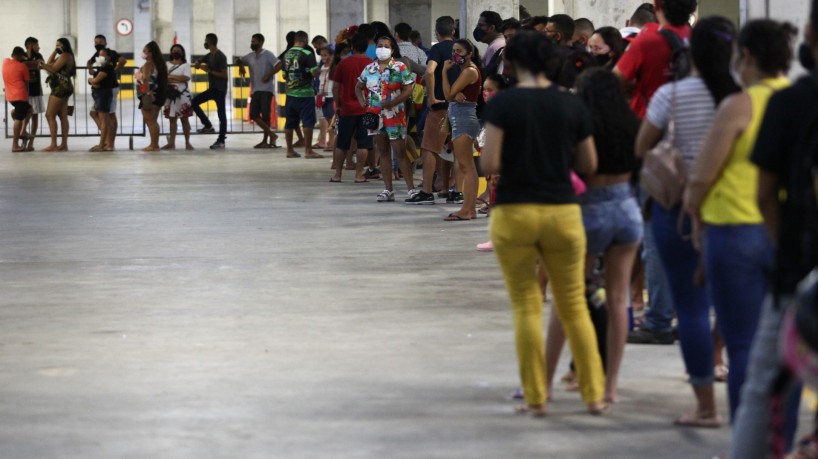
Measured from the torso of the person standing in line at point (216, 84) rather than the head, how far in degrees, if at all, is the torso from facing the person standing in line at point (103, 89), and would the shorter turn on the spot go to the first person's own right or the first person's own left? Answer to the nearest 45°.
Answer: approximately 45° to the first person's own left

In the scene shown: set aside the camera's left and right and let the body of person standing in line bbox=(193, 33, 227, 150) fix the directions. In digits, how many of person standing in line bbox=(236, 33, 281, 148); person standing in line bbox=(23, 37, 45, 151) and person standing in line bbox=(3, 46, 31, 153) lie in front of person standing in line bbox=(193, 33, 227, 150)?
2

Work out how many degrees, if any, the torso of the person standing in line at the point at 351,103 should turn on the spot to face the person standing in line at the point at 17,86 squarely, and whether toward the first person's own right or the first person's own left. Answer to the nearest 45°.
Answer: approximately 45° to the first person's own left

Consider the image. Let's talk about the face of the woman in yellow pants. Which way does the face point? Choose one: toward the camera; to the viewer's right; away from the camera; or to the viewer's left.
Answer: away from the camera

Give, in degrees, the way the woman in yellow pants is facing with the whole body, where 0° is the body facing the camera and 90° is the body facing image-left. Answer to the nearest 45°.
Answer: approximately 180°

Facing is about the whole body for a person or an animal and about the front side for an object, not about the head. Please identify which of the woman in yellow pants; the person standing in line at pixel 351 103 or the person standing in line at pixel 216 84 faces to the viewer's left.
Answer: the person standing in line at pixel 216 84

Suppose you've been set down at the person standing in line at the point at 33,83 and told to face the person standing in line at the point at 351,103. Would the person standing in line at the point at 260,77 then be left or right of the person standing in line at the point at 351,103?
left
